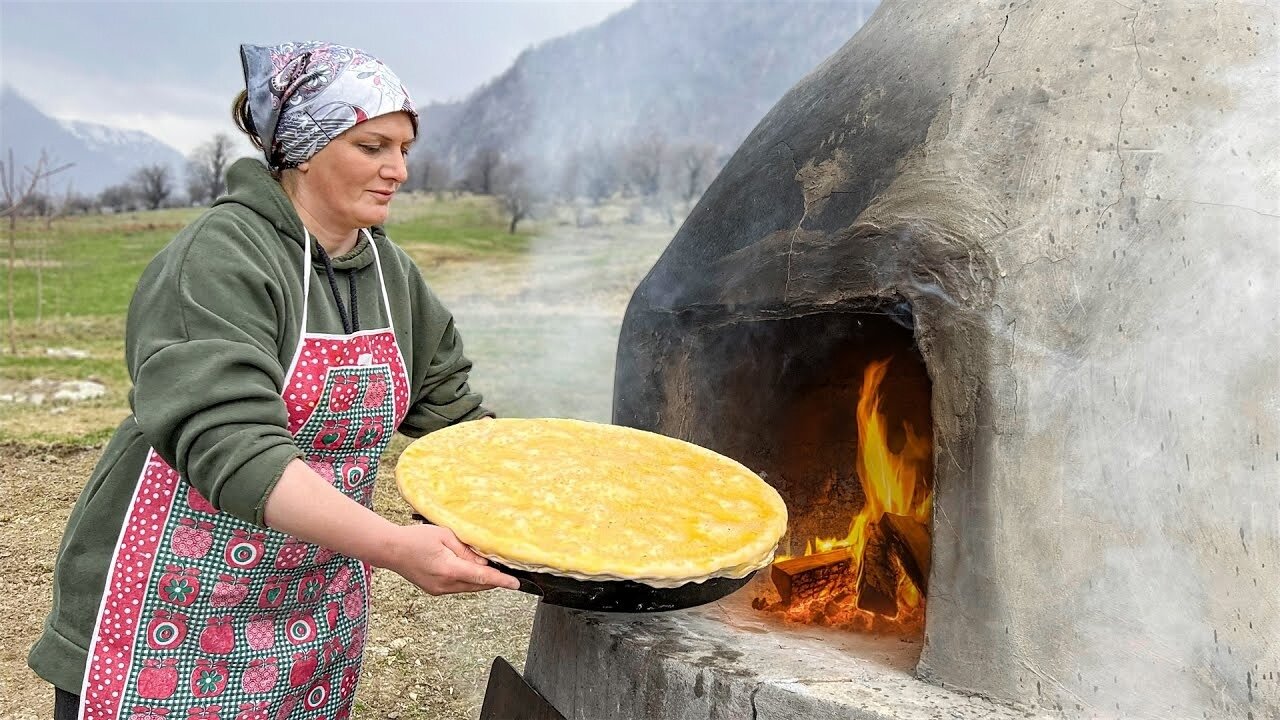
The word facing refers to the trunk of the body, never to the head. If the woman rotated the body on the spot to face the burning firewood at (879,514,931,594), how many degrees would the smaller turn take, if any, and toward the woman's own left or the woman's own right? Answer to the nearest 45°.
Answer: approximately 45° to the woman's own left

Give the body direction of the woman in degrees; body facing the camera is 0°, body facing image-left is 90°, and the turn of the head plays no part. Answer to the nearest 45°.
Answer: approximately 315°

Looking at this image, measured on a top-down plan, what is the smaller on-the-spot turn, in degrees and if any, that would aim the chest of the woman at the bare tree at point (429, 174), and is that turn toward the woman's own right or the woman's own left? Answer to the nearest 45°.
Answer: approximately 135° to the woman's own left

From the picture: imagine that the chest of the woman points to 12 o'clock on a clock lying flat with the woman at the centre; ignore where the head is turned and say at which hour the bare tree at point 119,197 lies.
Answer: The bare tree is roughly at 7 o'clock from the woman.

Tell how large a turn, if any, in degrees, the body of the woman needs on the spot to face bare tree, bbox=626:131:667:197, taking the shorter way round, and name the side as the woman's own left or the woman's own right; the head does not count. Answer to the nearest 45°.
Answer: approximately 135° to the woman's own left

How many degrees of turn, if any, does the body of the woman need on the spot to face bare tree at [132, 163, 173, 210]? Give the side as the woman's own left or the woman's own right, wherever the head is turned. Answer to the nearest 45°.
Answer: approximately 135° to the woman's own left

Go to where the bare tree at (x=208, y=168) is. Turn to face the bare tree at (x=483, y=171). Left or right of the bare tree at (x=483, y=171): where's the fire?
right

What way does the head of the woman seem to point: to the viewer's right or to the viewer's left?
to the viewer's right

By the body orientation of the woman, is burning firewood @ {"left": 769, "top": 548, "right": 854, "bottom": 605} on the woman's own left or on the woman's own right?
on the woman's own left
